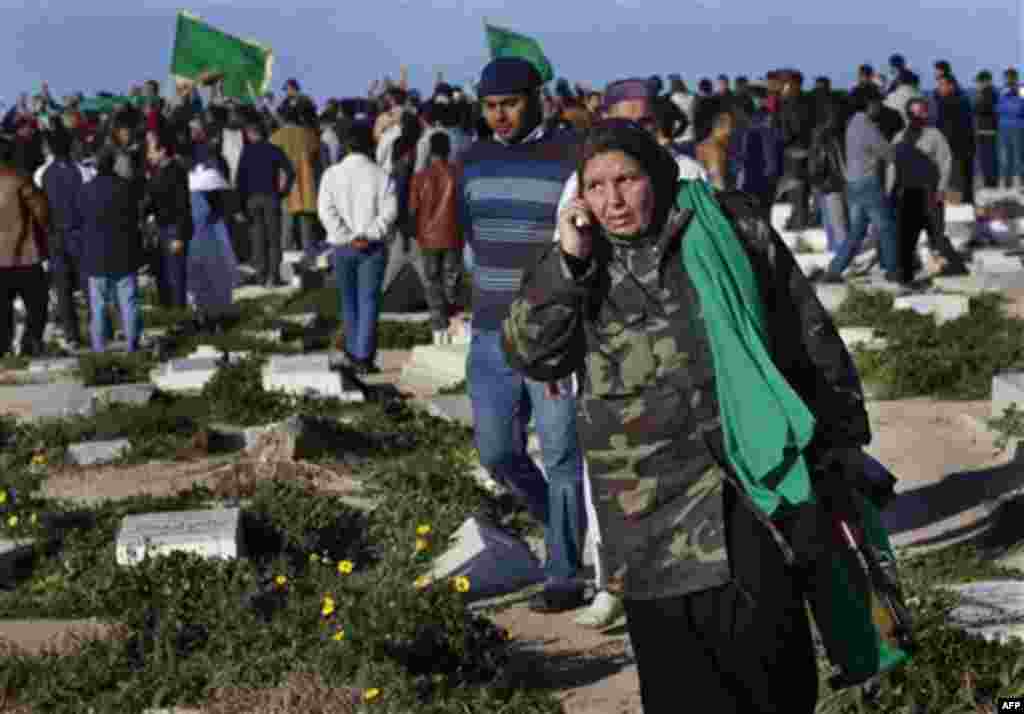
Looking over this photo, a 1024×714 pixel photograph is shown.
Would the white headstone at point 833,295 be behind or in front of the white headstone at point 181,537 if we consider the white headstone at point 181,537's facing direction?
behind

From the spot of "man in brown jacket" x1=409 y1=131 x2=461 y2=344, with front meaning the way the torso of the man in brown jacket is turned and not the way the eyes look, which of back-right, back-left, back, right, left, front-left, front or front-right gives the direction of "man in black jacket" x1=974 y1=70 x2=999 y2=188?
front-right

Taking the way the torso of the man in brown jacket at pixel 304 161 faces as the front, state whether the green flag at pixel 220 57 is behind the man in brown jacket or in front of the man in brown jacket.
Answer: in front

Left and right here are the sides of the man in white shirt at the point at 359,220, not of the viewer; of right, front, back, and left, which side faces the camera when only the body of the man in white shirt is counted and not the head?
back

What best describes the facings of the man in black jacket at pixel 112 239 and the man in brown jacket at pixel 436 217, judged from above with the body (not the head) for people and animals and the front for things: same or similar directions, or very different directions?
same or similar directions

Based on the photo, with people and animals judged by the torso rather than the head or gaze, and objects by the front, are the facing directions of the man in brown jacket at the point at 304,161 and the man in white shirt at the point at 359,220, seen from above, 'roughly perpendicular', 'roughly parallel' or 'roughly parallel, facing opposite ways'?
roughly parallel

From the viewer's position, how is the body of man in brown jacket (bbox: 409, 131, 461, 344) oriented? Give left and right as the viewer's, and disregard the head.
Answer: facing away from the viewer

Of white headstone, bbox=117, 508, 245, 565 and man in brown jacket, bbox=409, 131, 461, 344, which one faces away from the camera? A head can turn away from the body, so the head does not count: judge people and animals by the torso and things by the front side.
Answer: the man in brown jacket

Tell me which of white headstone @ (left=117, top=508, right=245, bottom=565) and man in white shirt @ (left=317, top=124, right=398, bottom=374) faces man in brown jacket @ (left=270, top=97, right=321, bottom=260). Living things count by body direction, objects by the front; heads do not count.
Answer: the man in white shirt

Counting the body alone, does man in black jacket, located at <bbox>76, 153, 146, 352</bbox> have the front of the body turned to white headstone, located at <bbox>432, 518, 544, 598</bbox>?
no

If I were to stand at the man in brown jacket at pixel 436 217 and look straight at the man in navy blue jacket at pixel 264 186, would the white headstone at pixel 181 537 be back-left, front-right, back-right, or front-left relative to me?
back-left

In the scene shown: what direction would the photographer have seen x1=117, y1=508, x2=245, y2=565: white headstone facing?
facing the viewer

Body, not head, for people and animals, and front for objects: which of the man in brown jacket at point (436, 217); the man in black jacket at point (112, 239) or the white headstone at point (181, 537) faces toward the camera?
the white headstone

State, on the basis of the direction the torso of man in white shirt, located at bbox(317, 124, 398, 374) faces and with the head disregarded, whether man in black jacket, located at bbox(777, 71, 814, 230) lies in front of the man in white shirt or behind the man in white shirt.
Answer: in front

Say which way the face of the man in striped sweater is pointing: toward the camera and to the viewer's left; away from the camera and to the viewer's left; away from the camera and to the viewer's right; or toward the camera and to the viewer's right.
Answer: toward the camera and to the viewer's left

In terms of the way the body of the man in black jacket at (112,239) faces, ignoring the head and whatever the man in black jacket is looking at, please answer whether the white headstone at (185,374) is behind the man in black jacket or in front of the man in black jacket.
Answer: behind

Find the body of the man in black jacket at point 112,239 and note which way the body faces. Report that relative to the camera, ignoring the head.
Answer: away from the camera

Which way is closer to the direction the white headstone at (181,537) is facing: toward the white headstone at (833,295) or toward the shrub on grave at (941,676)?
the shrub on grave

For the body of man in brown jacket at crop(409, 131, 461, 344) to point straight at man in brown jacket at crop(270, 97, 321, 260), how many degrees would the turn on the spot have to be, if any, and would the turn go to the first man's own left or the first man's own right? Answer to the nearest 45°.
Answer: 0° — they already face them

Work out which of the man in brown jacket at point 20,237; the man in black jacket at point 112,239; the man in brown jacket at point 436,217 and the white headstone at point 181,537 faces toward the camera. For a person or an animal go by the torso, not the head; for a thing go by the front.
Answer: the white headstone
